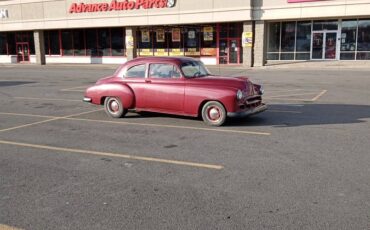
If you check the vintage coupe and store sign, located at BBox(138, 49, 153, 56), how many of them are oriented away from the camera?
0

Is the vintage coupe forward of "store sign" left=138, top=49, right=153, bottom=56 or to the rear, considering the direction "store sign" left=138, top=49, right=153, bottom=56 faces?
forward

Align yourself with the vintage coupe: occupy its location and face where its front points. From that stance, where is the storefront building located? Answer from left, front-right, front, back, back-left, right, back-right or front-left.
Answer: back-left

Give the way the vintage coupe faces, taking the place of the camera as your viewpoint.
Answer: facing the viewer and to the right of the viewer

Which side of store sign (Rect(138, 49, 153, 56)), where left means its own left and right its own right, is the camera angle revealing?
front

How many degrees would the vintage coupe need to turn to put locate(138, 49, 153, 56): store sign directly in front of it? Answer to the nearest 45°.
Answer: approximately 135° to its left
